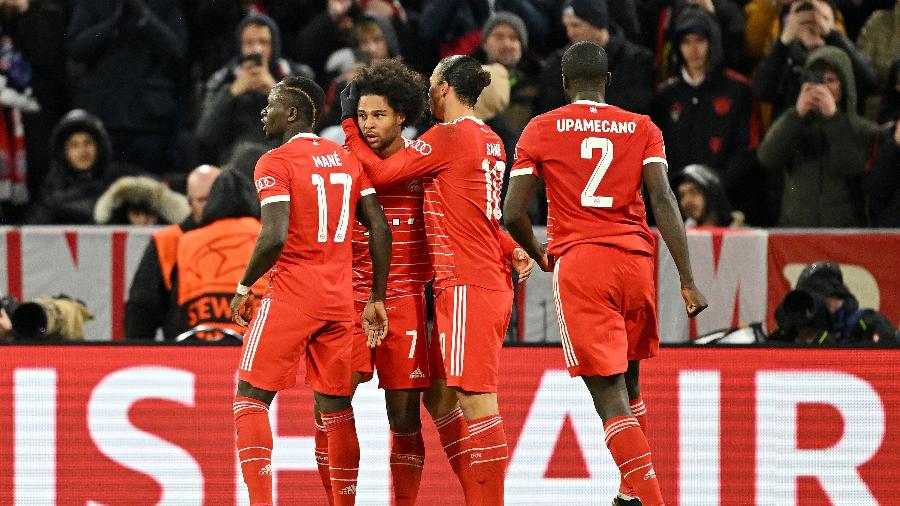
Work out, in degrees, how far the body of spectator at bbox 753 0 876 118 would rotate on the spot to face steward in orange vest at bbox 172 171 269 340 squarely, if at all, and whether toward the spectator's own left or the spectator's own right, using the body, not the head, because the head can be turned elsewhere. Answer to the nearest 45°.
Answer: approximately 45° to the spectator's own right

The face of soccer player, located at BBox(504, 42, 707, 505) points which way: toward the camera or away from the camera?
away from the camera

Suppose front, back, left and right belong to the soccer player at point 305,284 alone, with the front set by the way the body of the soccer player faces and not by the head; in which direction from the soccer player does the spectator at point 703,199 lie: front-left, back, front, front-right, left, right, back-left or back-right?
right

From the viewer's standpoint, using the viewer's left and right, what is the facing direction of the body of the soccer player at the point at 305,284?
facing away from the viewer and to the left of the viewer

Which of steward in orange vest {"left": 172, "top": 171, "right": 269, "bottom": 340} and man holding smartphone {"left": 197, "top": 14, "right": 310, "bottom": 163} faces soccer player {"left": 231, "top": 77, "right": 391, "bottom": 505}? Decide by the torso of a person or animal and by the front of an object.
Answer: the man holding smartphone

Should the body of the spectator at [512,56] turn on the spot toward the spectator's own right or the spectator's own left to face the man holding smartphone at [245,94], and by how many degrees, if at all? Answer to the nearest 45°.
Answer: approximately 90° to the spectator's own right

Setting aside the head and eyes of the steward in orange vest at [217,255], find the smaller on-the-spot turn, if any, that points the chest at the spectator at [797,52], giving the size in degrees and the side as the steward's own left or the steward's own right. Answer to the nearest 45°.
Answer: approximately 90° to the steward's own right

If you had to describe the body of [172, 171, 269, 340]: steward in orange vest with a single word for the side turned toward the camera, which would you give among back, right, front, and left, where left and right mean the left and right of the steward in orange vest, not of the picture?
back

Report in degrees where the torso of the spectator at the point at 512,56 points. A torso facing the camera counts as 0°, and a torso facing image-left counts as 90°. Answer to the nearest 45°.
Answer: approximately 0°

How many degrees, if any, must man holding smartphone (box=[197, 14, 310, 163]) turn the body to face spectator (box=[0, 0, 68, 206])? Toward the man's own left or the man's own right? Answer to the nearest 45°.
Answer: approximately 135° to the man's own right

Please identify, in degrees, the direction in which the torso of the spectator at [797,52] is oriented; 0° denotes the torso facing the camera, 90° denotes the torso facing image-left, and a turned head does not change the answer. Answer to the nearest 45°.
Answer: approximately 0°

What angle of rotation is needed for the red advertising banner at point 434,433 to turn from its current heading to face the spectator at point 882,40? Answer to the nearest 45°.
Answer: approximately 135° to its left
